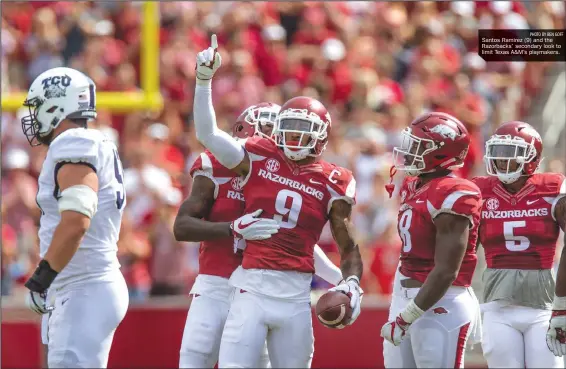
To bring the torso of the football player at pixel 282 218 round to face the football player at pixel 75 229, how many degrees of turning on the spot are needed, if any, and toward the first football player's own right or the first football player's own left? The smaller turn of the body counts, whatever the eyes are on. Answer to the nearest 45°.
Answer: approximately 90° to the first football player's own right

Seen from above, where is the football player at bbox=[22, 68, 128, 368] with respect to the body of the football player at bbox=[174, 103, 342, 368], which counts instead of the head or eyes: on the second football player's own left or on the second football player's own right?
on the second football player's own right

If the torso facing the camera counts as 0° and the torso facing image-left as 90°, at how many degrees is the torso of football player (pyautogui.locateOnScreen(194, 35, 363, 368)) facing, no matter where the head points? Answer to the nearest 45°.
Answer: approximately 0°

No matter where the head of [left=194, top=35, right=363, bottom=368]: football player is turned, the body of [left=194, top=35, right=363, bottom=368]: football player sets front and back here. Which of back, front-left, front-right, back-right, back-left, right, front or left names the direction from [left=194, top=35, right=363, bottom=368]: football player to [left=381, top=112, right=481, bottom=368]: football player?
left

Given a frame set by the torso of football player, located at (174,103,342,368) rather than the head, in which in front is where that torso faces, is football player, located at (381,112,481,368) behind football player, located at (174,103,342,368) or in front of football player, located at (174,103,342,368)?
in front

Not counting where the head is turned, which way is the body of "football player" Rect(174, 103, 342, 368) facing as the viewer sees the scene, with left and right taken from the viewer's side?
facing the viewer and to the right of the viewer

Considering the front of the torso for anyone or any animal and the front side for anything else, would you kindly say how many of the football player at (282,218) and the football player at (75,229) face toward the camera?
1
